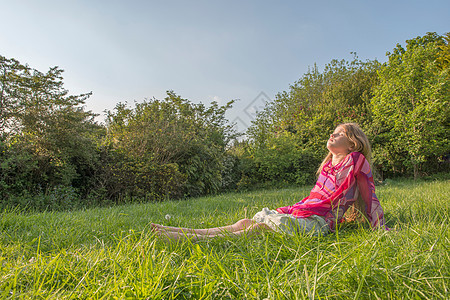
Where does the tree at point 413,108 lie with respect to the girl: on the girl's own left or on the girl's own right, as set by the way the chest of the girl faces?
on the girl's own right

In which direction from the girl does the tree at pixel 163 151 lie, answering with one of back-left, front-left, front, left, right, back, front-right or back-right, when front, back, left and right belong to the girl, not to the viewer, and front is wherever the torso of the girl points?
front-right

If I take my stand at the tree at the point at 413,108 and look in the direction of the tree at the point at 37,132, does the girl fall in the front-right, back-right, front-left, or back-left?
front-left

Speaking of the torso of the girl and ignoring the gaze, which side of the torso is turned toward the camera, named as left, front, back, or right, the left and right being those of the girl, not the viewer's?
left

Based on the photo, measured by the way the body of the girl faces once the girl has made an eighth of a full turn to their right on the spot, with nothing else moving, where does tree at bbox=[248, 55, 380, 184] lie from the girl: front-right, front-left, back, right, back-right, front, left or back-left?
front-right
